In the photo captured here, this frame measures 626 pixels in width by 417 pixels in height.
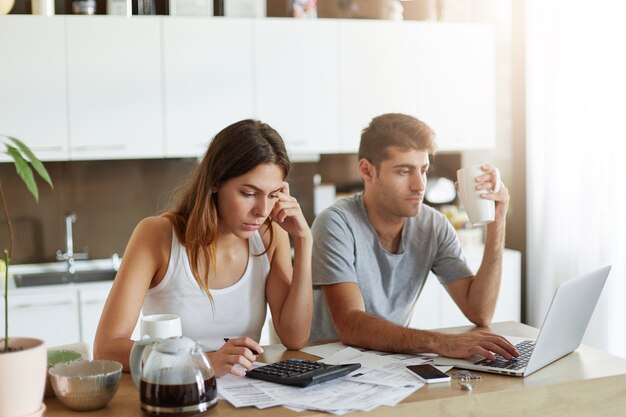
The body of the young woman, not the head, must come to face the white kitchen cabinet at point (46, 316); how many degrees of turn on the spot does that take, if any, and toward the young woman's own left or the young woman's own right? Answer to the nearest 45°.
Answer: approximately 180°

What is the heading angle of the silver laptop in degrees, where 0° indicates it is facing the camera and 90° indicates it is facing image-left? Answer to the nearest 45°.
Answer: approximately 135°

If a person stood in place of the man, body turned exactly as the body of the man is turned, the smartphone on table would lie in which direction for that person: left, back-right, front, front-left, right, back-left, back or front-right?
front-right

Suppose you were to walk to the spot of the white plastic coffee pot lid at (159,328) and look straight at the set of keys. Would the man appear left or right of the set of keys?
left

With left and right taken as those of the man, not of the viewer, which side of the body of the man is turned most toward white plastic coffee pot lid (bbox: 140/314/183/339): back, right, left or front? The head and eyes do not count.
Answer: right

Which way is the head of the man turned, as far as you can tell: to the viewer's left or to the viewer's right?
to the viewer's right

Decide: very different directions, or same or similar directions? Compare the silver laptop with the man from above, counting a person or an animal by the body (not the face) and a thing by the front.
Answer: very different directions
